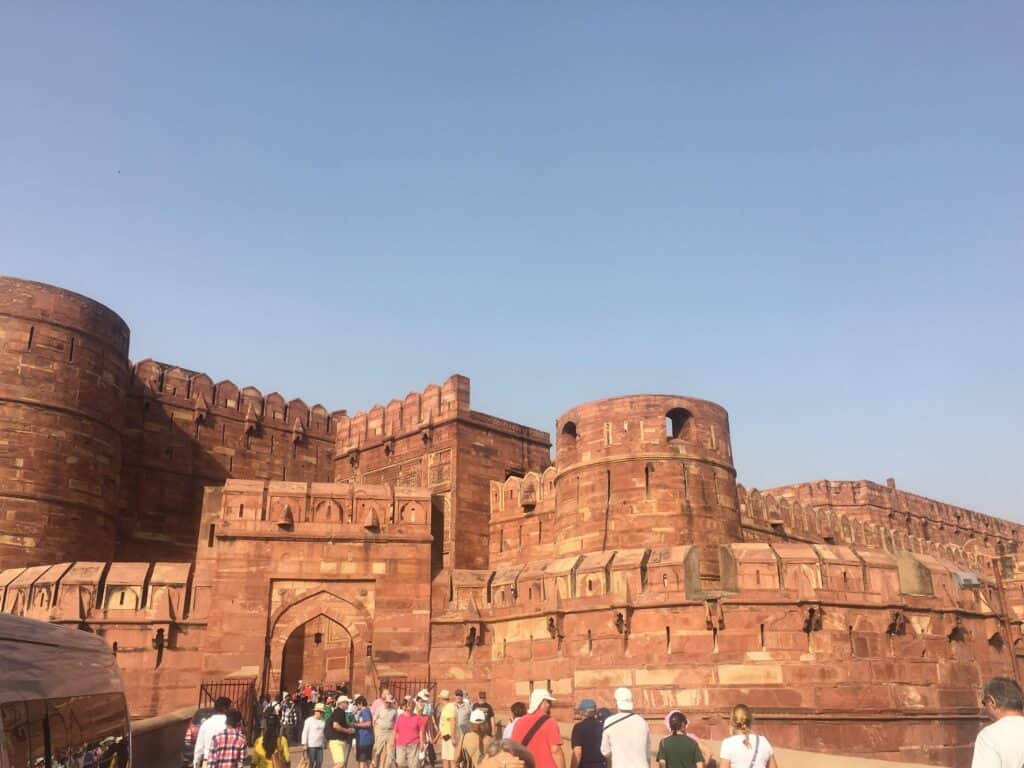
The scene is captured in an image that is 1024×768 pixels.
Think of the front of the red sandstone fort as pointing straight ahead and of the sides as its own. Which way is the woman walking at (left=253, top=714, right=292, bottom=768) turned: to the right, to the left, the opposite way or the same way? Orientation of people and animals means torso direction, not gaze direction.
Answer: the opposite way

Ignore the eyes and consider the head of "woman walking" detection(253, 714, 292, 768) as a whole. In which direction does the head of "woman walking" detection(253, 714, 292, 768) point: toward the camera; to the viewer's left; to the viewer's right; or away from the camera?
away from the camera

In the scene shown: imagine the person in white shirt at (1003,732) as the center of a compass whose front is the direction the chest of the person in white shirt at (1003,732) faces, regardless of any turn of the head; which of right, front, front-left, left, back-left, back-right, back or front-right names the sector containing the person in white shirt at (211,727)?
front-left

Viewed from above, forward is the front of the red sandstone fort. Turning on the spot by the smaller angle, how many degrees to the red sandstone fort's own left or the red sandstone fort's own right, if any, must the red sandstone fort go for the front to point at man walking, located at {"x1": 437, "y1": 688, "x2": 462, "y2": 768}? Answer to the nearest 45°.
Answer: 0° — it already faces them

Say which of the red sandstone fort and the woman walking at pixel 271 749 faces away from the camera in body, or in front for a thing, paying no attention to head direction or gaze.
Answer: the woman walking

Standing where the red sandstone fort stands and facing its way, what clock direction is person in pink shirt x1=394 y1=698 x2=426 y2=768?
The person in pink shirt is roughly at 12 o'clock from the red sandstone fort.

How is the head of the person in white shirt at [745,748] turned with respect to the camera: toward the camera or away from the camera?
away from the camera

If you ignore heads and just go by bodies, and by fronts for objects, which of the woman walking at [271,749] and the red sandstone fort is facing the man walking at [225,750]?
the red sandstone fort

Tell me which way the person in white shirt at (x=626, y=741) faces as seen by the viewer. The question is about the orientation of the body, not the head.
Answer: away from the camera

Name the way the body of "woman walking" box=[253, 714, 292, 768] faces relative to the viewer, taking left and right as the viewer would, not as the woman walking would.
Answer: facing away from the viewer

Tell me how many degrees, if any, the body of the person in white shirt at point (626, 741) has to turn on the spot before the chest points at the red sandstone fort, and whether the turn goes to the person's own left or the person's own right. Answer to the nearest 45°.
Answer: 0° — they already face it

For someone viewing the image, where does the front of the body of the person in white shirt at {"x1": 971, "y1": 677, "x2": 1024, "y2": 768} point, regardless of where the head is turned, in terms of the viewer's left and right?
facing away from the viewer and to the left of the viewer

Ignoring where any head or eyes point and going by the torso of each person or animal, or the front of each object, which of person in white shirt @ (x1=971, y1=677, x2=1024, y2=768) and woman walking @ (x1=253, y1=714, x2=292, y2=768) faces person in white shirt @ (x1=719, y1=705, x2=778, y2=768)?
person in white shirt @ (x1=971, y1=677, x2=1024, y2=768)
